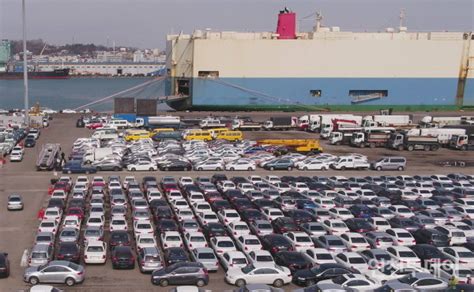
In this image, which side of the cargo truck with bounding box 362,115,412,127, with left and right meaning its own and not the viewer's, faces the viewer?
left

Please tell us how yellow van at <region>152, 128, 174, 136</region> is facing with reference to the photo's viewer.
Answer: facing to the left of the viewer

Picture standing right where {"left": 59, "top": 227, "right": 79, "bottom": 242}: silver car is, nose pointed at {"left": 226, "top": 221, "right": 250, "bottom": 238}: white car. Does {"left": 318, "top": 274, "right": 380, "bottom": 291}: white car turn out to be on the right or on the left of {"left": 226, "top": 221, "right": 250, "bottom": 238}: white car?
right

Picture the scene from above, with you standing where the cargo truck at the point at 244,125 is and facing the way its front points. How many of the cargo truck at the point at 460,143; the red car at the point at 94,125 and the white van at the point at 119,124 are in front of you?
2

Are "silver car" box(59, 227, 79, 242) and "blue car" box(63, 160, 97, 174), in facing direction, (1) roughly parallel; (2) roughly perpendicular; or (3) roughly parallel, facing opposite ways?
roughly perpendicular

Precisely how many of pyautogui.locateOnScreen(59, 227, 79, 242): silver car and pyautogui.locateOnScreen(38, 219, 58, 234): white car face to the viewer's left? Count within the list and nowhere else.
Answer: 0

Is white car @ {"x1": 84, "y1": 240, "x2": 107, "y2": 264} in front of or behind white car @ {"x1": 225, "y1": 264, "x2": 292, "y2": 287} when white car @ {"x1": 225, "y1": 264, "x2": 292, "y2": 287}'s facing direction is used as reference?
in front

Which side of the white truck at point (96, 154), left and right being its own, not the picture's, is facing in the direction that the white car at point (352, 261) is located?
left

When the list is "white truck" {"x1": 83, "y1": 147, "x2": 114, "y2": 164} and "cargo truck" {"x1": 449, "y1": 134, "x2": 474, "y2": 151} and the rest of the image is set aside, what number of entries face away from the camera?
0

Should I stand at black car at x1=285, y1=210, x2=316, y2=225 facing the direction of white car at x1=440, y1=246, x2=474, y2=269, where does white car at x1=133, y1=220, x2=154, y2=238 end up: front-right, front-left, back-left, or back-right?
back-right
